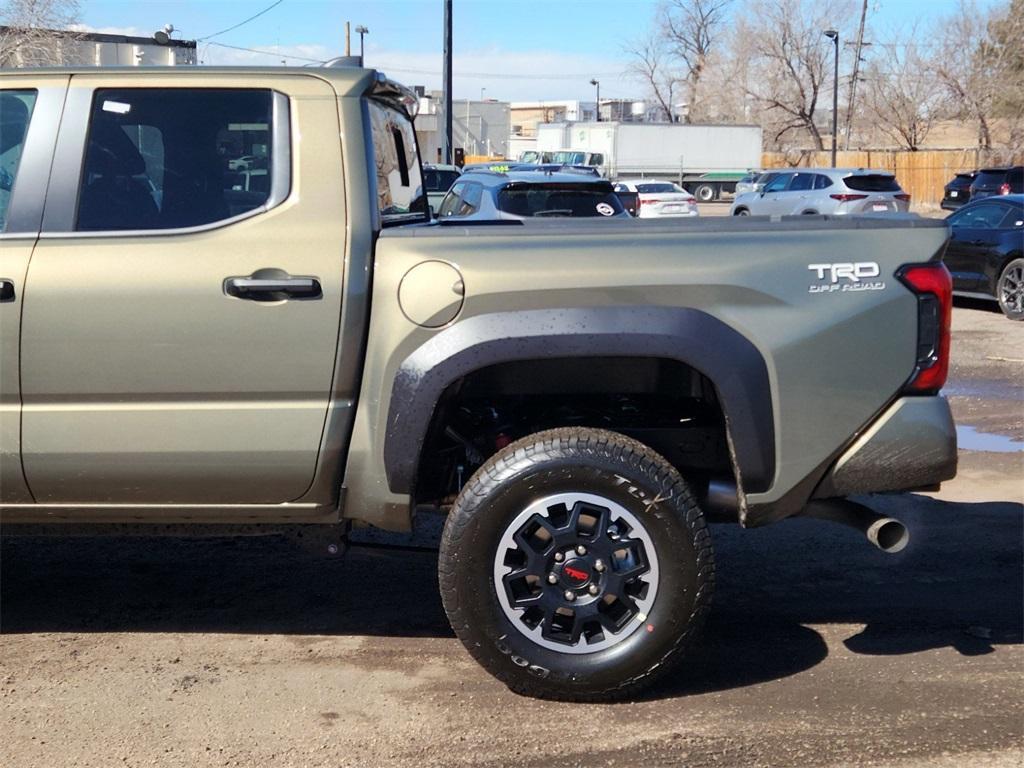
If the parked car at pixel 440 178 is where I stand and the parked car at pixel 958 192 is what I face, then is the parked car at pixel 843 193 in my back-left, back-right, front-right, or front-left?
front-right

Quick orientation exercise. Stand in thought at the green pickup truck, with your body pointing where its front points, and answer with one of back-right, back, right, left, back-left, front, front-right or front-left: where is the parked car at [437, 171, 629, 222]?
right

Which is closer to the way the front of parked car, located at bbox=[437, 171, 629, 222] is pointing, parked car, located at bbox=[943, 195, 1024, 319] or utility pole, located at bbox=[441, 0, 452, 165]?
the utility pole

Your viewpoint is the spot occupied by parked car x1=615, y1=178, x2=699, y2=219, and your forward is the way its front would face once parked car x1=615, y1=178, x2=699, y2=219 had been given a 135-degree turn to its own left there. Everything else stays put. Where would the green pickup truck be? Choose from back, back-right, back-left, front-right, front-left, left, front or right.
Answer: front

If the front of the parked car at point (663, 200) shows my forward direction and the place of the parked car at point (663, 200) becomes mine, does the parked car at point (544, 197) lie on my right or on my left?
on my left

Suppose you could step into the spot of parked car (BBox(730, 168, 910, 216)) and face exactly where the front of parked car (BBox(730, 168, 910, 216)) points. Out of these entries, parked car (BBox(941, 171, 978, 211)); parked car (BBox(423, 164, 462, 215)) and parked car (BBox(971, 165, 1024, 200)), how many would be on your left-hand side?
1

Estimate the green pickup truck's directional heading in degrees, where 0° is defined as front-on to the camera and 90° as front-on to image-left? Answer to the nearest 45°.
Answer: approximately 90°

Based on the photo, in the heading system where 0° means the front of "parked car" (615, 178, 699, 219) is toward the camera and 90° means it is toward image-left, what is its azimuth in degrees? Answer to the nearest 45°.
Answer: approximately 135°

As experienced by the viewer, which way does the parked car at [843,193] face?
facing away from the viewer and to the left of the viewer

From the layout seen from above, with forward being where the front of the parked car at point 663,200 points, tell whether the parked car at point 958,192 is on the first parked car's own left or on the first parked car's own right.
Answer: on the first parked car's own right

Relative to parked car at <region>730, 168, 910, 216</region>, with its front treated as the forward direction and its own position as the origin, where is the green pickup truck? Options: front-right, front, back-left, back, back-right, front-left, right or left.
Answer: back-left
